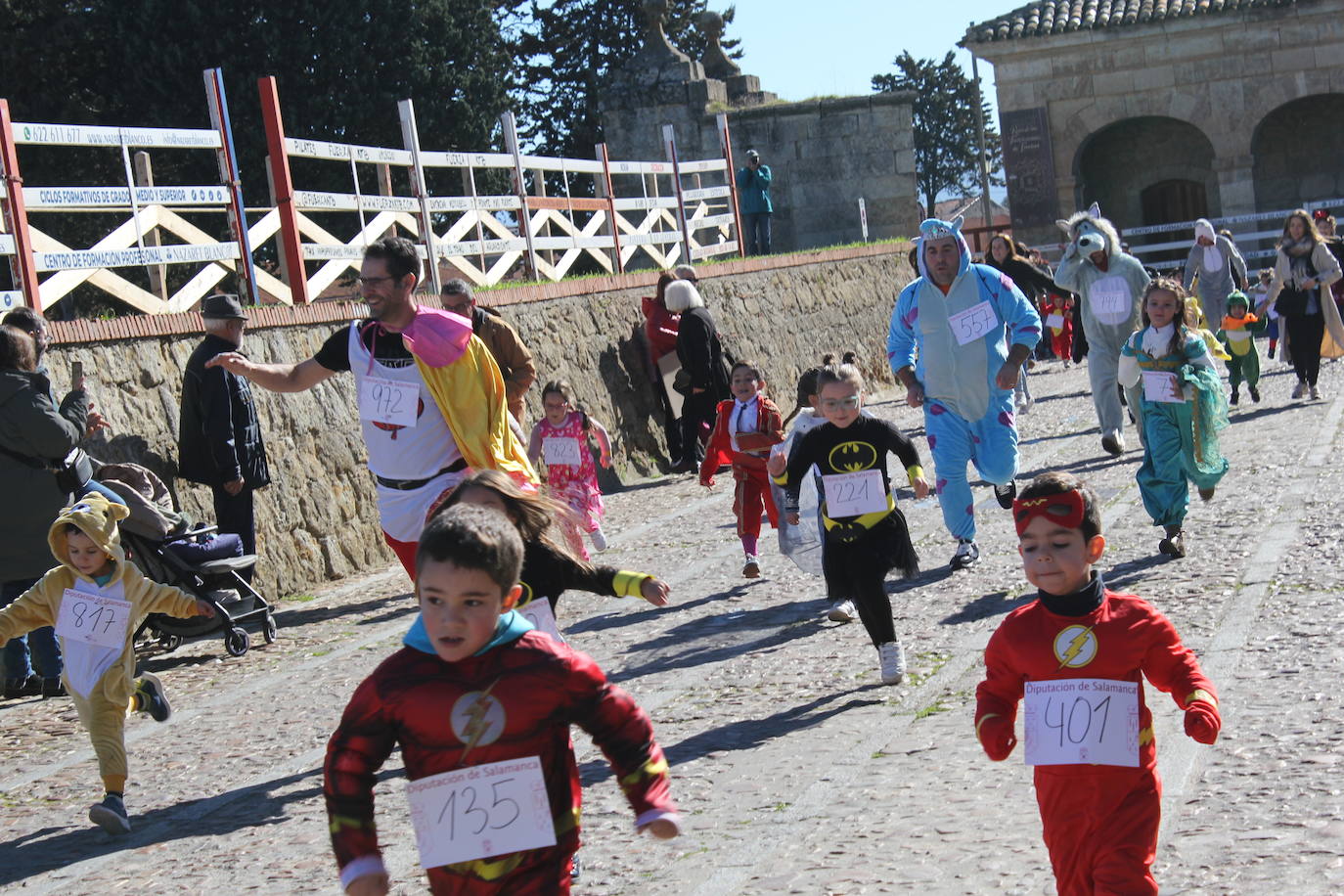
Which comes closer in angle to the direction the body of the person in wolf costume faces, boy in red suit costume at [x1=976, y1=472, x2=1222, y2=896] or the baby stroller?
the boy in red suit costume

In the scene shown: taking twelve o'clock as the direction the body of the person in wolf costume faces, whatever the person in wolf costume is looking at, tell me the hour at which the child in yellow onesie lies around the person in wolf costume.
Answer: The child in yellow onesie is roughly at 1 o'clock from the person in wolf costume.

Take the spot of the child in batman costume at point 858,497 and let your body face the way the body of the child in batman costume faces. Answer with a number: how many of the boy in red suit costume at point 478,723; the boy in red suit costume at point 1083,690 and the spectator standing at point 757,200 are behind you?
1

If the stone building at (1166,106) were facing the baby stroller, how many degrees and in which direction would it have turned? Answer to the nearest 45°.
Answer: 0° — it already faces it

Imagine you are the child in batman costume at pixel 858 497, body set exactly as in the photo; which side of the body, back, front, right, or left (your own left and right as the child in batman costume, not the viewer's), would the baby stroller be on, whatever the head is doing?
right

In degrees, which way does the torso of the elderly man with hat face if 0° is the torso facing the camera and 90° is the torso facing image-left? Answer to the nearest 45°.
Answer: approximately 270°

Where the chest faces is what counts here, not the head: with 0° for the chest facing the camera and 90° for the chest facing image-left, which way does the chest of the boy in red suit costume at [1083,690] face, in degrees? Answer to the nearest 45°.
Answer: approximately 0°

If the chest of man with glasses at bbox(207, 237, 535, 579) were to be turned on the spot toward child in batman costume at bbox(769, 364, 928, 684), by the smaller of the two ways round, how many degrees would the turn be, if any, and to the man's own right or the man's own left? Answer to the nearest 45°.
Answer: approximately 135° to the man's own left

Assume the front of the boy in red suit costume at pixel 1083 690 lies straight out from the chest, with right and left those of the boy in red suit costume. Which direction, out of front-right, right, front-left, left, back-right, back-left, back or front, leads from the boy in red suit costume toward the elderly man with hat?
back-right

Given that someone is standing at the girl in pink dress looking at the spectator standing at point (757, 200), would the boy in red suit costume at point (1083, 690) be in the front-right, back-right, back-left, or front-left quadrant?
back-right
